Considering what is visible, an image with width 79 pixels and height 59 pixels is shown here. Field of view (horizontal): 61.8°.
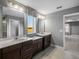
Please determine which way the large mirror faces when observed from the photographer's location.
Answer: facing the viewer and to the right of the viewer

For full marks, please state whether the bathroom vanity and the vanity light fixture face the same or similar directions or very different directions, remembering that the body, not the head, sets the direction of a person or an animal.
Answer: same or similar directions

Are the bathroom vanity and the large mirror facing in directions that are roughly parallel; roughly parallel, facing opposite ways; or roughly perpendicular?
roughly parallel

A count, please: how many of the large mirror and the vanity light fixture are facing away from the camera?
0

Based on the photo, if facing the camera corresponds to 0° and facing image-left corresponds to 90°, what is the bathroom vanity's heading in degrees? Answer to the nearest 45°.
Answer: approximately 315°

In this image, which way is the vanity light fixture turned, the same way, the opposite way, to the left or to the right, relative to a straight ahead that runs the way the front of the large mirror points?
the same way

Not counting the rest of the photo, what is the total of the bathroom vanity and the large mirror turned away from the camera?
0
